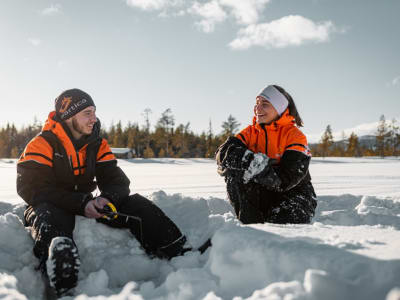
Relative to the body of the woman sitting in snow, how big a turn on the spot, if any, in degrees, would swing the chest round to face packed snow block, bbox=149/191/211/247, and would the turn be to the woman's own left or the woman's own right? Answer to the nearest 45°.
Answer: approximately 45° to the woman's own right

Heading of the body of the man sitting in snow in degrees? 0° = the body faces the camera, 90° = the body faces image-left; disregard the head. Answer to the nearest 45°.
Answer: approximately 315°

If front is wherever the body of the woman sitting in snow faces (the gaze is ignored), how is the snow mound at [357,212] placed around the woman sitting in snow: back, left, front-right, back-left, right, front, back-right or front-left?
back

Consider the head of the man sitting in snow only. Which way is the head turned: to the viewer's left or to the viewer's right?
to the viewer's right

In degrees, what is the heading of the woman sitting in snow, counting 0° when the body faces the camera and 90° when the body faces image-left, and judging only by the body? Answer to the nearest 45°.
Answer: approximately 45°

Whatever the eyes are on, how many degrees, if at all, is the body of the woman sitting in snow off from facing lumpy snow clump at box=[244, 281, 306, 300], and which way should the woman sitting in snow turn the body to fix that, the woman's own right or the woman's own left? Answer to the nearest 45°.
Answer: approximately 45° to the woman's own left
